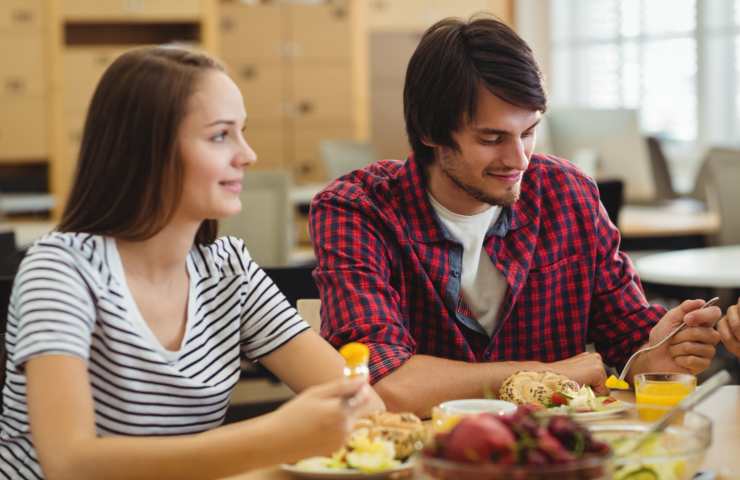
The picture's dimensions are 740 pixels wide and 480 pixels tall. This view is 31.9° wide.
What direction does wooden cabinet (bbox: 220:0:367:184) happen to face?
toward the camera

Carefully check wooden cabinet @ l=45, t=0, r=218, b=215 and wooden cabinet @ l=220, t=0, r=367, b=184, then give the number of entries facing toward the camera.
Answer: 2

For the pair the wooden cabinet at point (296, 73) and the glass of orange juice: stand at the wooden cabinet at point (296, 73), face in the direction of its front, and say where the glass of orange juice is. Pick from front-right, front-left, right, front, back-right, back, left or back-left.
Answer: front

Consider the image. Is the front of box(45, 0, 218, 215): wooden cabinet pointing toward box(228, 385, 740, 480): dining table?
yes

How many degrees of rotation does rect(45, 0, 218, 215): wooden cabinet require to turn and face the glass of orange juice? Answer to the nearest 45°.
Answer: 0° — it already faces it

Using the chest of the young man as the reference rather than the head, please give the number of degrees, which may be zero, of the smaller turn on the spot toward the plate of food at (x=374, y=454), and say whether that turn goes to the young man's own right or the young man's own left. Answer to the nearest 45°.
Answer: approximately 45° to the young man's own right

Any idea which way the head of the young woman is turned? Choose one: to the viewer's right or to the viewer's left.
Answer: to the viewer's right

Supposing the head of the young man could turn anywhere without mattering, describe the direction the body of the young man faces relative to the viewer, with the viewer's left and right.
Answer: facing the viewer and to the right of the viewer

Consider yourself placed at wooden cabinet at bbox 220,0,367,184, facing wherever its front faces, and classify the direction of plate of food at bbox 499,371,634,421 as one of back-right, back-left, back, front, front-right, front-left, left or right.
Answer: front

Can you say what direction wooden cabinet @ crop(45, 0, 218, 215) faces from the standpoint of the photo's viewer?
facing the viewer

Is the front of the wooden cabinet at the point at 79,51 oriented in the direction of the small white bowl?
yes

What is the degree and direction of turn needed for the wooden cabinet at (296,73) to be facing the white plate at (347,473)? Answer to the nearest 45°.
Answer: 0° — it already faces it

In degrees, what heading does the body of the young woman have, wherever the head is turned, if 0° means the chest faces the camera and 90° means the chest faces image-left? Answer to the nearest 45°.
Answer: approximately 315°
